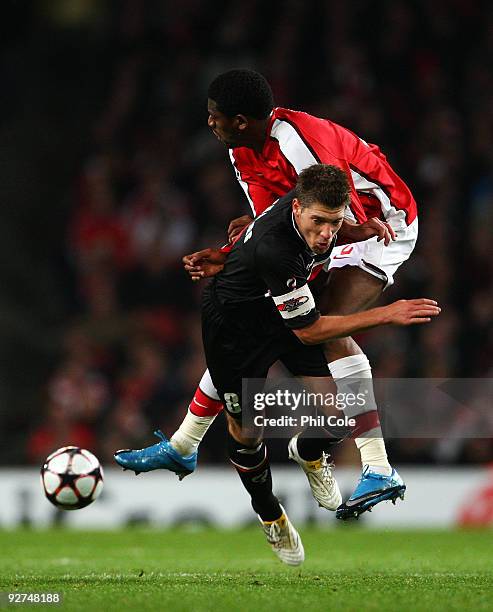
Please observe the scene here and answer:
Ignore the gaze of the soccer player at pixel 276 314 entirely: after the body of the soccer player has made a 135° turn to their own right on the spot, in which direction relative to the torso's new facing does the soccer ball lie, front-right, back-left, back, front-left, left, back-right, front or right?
front

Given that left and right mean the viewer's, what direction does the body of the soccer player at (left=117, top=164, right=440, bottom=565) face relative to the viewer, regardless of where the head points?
facing the viewer and to the right of the viewer

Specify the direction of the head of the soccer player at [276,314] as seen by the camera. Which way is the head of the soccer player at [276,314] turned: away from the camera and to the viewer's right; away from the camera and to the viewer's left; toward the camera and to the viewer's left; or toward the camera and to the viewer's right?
toward the camera and to the viewer's right

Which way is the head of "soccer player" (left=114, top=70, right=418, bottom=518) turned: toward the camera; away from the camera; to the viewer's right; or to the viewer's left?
to the viewer's left

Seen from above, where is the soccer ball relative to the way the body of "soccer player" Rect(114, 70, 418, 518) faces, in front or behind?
in front

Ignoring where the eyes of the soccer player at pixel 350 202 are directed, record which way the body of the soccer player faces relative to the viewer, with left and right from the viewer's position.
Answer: facing to the left of the viewer
